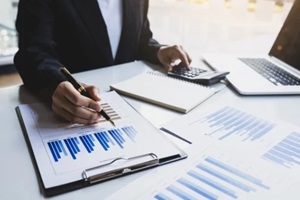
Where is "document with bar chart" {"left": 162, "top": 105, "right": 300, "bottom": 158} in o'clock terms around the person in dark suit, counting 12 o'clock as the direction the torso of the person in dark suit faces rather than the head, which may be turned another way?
The document with bar chart is roughly at 12 o'clock from the person in dark suit.

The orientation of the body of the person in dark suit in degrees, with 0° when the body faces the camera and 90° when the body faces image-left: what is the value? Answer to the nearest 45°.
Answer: approximately 315°

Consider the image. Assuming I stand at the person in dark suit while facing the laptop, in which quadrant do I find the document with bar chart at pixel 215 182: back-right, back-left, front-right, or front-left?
front-right

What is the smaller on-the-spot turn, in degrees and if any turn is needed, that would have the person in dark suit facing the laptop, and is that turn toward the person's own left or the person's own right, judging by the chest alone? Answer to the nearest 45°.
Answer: approximately 45° to the person's own left

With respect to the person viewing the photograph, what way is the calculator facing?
facing away from the viewer and to the left of the viewer

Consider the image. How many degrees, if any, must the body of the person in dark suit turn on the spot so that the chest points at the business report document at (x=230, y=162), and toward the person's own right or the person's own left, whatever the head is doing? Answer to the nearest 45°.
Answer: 0° — they already face it

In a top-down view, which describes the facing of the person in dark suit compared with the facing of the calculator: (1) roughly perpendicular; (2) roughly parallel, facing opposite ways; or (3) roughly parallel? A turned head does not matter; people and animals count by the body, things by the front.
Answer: roughly parallel, facing opposite ways
